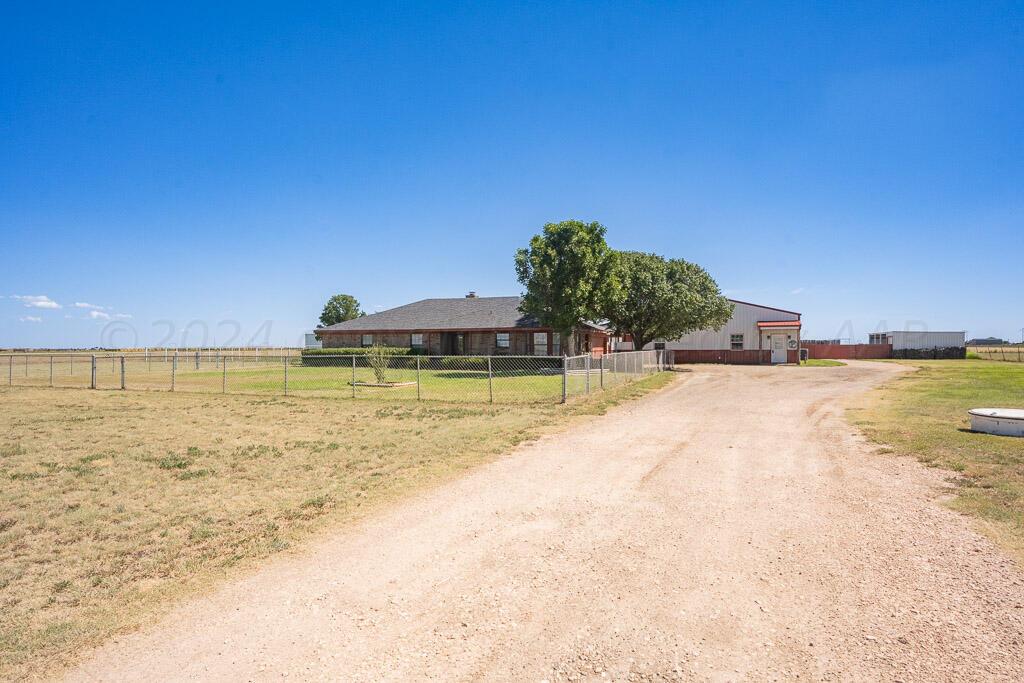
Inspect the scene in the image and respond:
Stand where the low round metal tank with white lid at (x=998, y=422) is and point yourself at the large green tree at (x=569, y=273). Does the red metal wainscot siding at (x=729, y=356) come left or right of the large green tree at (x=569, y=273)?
right

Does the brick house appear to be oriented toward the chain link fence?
yes

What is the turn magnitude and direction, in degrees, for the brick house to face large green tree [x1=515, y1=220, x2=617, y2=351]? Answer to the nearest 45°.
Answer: approximately 45° to its left

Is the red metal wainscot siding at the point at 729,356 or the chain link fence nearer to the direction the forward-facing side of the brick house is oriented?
the chain link fence

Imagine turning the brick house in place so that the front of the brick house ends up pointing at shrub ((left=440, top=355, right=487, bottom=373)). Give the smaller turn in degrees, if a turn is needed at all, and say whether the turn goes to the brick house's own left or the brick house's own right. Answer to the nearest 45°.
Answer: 0° — it already faces it

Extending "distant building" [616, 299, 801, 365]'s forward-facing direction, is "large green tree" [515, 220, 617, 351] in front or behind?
in front

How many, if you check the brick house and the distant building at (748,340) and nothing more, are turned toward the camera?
2

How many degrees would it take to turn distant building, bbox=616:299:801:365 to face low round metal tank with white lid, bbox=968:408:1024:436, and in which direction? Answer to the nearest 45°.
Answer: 0° — it already faces it

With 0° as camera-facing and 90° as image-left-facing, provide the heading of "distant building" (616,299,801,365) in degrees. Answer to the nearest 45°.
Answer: approximately 0°

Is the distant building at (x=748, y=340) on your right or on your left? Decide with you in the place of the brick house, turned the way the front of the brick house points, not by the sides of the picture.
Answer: on your left

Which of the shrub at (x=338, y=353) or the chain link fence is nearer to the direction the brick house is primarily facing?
the chain link fence

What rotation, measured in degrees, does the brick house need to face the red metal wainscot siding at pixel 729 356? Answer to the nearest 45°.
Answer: approximately 90° to its left
